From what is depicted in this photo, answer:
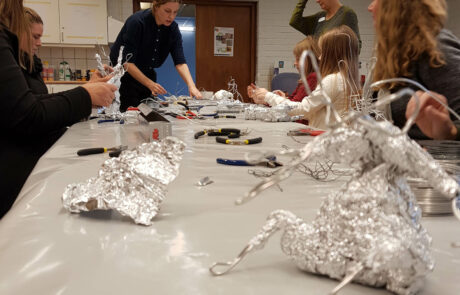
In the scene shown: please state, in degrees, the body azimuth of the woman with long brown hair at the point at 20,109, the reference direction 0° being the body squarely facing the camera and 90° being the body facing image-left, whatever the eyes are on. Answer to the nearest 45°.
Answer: approximately 270°

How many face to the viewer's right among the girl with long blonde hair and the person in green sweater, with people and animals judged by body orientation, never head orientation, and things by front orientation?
0

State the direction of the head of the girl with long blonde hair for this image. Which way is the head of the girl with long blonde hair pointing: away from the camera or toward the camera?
away from the camera

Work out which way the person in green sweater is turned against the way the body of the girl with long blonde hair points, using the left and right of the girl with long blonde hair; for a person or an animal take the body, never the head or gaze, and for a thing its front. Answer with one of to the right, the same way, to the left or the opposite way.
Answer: to the left

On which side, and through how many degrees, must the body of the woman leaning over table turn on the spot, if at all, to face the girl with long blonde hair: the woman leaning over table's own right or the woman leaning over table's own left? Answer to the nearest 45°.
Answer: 0° — they already face them

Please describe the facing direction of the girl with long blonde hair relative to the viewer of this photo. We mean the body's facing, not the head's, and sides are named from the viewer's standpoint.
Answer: facing away from the viewer and to the left of the viewer

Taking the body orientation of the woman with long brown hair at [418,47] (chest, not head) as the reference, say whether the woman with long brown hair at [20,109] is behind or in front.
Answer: in front

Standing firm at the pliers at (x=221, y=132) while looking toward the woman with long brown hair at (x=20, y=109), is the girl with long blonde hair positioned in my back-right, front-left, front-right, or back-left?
back-right

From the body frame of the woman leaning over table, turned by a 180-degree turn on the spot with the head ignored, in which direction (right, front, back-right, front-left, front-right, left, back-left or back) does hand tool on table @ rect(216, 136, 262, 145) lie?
back-left

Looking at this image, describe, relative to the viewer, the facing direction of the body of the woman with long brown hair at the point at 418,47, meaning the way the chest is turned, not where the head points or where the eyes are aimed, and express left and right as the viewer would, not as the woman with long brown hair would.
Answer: facing to the left of the viewer

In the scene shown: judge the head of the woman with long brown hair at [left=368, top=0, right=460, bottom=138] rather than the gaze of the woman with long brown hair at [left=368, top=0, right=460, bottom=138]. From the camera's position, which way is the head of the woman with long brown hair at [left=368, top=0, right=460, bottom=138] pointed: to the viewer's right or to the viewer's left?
to the viewer's left

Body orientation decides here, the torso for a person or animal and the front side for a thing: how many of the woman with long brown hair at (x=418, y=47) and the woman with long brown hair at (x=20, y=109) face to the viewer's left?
1
